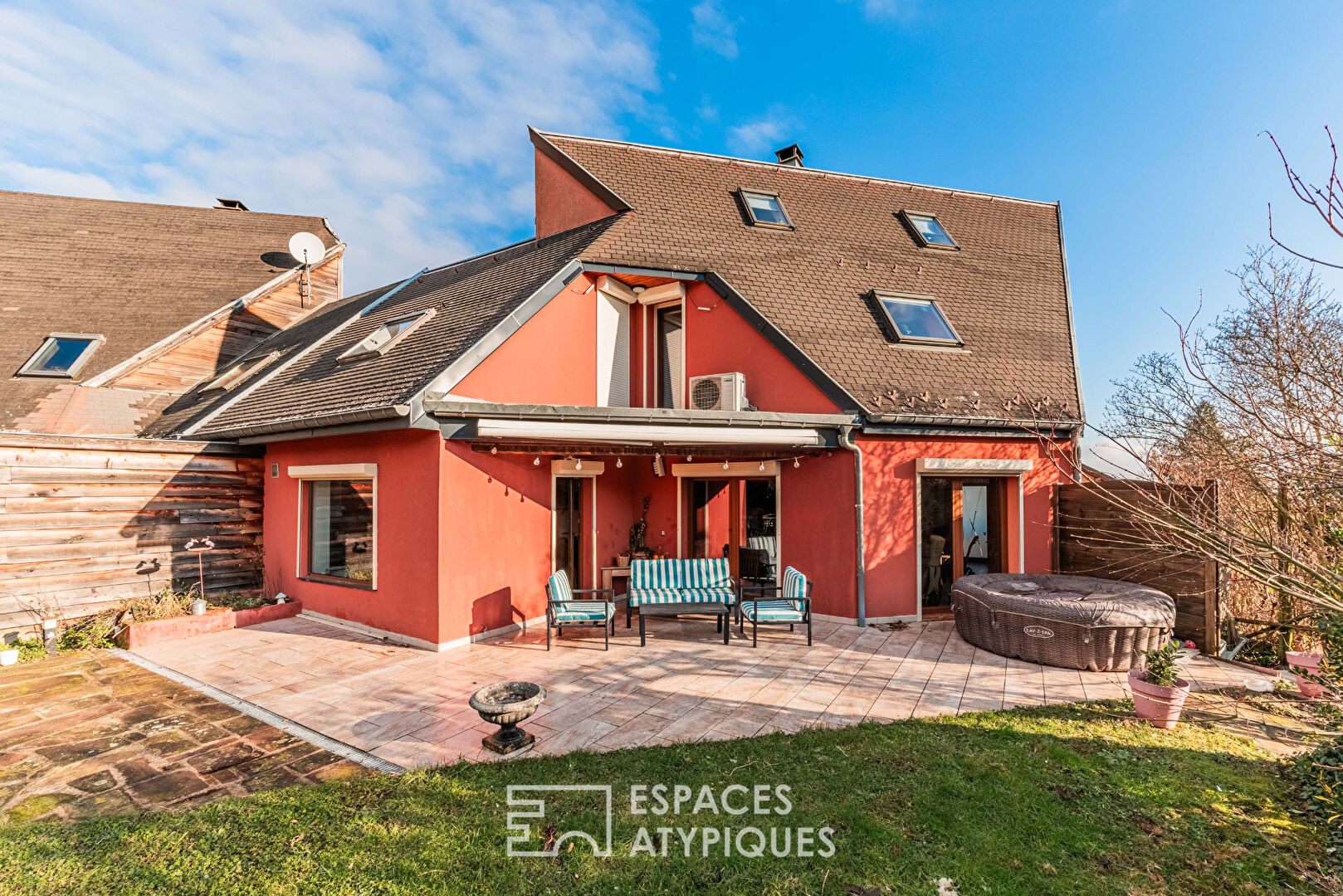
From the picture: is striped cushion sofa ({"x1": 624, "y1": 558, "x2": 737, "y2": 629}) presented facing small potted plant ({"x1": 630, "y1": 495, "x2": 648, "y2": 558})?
no

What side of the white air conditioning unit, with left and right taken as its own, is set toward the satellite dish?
right

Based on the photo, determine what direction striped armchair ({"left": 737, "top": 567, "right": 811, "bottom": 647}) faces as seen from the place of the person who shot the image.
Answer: facing to the left of the viewer

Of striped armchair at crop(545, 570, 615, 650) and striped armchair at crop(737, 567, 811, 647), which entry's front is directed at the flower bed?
striped armchair at crop(737, 567, 811, 647)

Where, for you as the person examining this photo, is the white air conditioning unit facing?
facing the viewer and to the left of the viewer

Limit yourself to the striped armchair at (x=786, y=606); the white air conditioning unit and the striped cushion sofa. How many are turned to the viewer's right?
0

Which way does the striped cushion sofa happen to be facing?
toward the camera

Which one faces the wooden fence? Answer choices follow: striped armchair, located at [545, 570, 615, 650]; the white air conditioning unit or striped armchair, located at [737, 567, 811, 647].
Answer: striped armchair, located at [545, 570, 615, 650]

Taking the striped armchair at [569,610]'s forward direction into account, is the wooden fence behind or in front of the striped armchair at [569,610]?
in front
